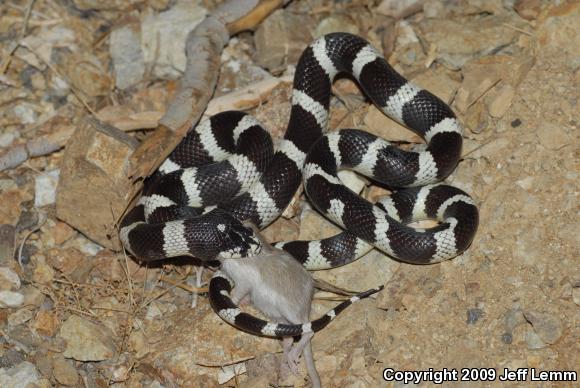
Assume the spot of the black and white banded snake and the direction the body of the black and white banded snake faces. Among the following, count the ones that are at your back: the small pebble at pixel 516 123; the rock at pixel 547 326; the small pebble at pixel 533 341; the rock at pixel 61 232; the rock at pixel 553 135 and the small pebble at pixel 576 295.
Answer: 1

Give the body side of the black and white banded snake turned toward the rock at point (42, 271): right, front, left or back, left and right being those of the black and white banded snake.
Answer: back

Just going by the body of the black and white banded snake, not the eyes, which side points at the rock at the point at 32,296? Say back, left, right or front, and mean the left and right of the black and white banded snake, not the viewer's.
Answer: back

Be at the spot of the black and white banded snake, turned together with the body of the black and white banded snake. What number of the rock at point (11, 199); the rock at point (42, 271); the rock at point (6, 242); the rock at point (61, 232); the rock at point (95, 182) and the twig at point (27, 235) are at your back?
6

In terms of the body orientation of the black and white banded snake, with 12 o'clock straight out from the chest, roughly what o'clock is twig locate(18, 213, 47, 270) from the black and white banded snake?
The twig is roughly at 6 o'clock from the black and white banded snake.

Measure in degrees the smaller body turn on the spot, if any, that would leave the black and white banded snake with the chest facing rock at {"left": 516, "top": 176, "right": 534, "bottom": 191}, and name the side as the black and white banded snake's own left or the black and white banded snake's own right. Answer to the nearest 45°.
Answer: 0° — it already faces it

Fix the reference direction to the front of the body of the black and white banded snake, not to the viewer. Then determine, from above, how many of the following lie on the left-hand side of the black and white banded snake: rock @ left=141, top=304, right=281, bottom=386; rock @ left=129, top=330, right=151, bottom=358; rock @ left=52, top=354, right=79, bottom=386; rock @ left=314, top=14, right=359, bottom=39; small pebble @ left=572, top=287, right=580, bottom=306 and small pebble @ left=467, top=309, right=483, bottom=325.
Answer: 1

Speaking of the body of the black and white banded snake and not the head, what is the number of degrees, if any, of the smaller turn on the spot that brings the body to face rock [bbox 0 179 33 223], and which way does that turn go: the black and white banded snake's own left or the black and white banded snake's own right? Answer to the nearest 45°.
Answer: approximately 180°

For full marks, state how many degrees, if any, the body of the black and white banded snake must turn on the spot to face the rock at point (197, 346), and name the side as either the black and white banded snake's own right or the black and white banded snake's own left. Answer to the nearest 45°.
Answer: approximately 135° to the black and white banded snake's own right

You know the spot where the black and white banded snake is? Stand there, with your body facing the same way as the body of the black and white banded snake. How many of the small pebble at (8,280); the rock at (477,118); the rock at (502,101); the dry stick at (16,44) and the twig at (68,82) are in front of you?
2

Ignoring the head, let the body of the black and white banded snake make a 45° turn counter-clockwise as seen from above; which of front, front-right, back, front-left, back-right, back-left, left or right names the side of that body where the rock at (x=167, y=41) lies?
left

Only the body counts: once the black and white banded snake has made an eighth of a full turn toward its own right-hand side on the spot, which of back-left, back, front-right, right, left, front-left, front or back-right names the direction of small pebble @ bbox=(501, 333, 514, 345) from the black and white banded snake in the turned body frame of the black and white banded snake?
front

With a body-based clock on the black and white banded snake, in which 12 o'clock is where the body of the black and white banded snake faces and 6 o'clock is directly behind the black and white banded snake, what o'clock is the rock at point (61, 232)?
The rock is roughly at 6 o'clock from the black and white banded snake.

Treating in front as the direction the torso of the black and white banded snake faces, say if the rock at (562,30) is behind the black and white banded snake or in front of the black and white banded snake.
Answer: in front

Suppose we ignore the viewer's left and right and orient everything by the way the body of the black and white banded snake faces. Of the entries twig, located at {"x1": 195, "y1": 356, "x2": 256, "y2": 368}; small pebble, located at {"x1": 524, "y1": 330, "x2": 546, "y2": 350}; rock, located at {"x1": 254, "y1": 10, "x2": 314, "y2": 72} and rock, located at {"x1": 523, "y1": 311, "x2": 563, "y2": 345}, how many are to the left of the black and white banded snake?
1

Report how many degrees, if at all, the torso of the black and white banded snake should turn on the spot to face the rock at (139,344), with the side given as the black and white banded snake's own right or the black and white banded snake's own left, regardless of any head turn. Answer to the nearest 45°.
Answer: approximately 135° to the black and white banded snake's own right

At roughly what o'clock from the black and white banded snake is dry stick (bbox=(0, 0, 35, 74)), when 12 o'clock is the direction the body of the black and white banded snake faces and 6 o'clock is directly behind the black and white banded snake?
The dry stick is roughly at 7 o'clock from the black and white banded snake.

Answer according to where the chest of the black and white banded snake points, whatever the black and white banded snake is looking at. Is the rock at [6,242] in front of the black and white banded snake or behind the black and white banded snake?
behind

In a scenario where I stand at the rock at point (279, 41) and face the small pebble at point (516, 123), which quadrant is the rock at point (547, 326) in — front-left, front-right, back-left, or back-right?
front-right

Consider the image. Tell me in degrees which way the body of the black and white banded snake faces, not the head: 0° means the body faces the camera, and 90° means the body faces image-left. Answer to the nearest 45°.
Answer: approximately 270°
